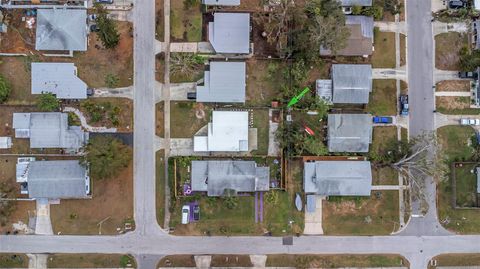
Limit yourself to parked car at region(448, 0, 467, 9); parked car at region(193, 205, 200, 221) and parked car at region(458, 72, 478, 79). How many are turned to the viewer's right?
2

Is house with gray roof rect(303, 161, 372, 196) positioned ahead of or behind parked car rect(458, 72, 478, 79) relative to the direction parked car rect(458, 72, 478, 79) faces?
behind

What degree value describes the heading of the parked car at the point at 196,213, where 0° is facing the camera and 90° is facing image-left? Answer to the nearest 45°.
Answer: approximately 180°

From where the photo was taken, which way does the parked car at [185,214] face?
away from the camera

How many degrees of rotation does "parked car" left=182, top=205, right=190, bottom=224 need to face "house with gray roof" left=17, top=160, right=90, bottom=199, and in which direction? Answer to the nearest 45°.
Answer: approximately 90° to its left

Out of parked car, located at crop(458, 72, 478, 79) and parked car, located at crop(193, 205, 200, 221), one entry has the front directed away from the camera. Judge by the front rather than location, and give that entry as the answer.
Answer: parked car, located at crop(193, 205, 200, 221)

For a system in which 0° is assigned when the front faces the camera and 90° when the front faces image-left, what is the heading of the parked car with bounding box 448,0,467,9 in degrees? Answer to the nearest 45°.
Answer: approximately 270°

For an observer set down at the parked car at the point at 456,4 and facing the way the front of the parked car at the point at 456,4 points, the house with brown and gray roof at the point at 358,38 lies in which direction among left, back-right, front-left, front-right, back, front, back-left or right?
back-right

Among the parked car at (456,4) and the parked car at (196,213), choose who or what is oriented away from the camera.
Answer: the parked car at (196,213)

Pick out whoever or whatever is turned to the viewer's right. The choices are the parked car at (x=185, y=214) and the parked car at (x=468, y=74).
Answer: the parked car at (x=468, y=74)

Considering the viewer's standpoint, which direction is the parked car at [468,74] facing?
facing to the right of the viewer

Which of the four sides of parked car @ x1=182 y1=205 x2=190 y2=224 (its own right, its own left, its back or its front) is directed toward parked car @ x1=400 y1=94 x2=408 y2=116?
right

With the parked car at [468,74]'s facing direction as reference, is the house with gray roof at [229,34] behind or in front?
behind
